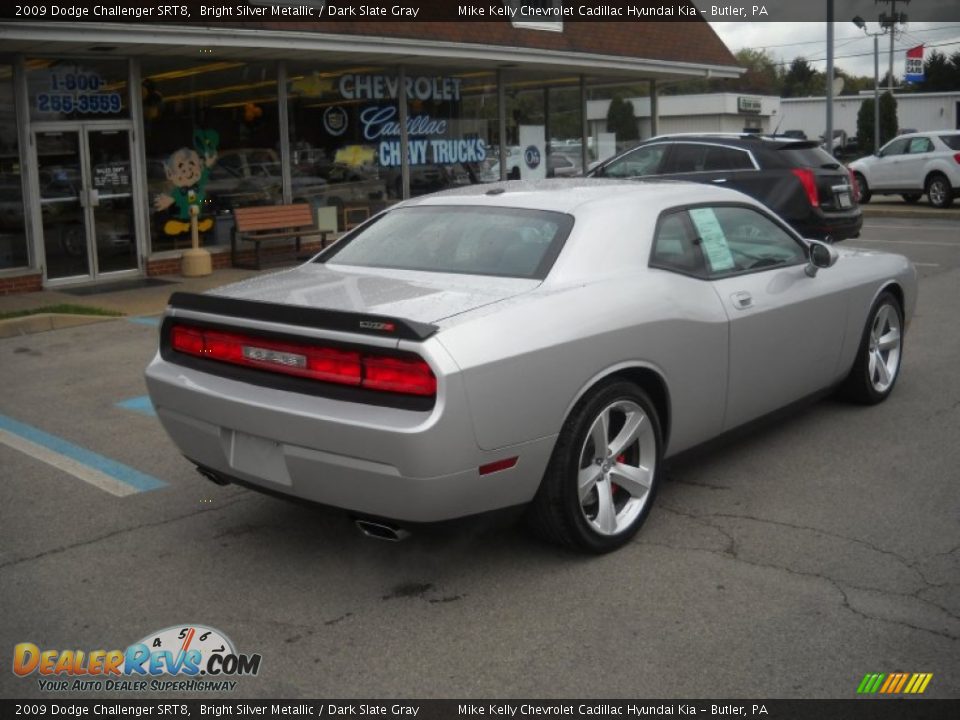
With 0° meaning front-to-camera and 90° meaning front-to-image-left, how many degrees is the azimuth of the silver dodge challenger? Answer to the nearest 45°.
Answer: approximately 225°

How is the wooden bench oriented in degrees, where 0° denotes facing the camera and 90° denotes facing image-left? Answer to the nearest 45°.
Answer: approximately 315°

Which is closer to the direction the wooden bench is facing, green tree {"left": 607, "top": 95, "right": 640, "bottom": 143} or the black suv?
the black suv

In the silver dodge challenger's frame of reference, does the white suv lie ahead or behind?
ahead

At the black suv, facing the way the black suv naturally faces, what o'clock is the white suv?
The white suv is roughly at 2 o'clock from the black suv.

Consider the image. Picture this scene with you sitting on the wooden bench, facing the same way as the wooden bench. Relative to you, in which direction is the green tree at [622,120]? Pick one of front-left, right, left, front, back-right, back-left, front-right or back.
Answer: left

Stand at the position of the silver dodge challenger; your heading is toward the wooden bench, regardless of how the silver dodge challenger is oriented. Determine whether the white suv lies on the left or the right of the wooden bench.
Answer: right

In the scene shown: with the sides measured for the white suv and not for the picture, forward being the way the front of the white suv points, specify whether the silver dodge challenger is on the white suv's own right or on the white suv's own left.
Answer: on the white suv's own left

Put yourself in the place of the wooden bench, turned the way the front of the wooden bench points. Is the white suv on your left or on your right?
on your left

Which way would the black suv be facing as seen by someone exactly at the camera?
facing away from the viewer and to the left of the viewer

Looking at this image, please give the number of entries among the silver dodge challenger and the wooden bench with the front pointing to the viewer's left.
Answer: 0
